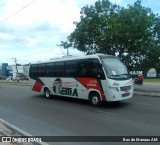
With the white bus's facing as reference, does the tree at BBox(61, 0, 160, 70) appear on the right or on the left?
on its left

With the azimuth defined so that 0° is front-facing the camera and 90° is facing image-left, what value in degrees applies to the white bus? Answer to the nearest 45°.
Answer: approximately 315°
